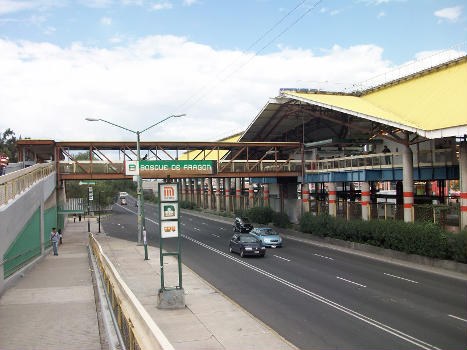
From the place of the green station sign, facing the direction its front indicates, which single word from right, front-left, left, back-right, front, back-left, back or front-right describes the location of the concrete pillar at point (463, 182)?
front-left

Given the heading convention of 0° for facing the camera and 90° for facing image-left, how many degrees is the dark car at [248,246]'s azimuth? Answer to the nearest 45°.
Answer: approximately 315°

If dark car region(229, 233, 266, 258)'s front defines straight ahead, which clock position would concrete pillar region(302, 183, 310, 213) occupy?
The concrete pillar is roughly at 8 o'clock from the dark car.

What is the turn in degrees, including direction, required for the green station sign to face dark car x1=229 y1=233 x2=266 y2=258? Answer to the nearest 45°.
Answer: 0° — it already faces it

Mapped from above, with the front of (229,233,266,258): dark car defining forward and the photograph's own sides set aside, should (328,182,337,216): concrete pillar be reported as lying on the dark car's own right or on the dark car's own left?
on the dark car's own left

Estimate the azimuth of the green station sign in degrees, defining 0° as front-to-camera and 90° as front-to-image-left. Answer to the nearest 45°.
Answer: approximately 0°

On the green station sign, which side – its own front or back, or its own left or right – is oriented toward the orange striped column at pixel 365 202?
left

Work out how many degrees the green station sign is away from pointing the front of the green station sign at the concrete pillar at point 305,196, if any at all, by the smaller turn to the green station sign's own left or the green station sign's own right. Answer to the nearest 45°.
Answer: approximately 90° to the green station sign's own left
